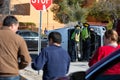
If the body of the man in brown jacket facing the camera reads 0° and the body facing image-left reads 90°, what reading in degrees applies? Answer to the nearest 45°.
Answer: approximately 225°

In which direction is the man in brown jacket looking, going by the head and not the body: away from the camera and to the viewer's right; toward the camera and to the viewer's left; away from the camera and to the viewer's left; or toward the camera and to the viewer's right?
away from the camera and to the viewer's right

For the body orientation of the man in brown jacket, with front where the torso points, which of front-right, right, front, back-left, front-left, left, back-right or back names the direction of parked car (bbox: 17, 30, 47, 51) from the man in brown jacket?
front-left

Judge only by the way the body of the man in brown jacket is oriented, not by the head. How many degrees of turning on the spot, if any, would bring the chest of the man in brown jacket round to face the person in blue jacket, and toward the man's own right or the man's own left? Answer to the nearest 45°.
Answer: approximately 45° to the man's own right
